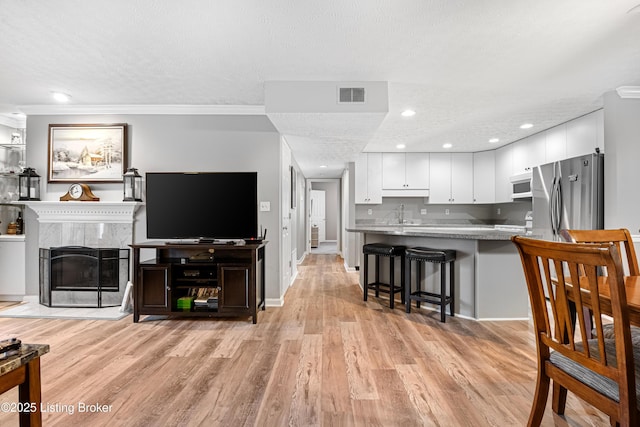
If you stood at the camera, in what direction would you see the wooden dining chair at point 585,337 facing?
facing away from the viewer and to the right of the viewer

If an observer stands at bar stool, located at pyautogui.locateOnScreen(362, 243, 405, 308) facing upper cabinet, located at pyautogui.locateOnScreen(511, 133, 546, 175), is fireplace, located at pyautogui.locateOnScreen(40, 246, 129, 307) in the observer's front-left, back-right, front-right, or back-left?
back-left

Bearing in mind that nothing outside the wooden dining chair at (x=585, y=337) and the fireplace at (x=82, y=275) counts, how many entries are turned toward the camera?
1

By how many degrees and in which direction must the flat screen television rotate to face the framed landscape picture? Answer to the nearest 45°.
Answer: approximately 135° to its right

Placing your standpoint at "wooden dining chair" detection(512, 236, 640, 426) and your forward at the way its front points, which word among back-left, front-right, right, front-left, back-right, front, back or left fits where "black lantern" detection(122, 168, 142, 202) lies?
back-left

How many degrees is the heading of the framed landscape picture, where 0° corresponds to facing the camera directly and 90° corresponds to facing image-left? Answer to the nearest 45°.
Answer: approximately 0°

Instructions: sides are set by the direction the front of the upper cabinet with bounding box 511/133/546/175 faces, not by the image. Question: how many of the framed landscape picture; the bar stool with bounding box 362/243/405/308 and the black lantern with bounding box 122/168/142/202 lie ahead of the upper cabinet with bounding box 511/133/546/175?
3

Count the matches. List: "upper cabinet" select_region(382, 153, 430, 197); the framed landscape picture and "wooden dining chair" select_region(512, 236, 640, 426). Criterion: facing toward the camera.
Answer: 2
